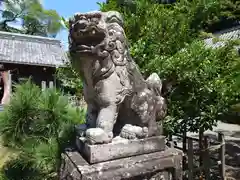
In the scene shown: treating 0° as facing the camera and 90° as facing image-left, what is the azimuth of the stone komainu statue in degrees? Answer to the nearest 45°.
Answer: approximately 45°

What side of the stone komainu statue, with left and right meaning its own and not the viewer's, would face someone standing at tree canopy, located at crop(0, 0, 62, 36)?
right

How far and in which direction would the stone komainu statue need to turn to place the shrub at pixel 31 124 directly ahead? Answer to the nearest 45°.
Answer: approximately 90° to its right
